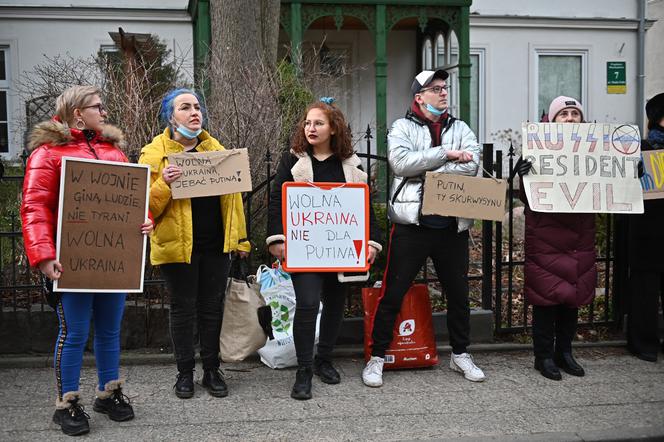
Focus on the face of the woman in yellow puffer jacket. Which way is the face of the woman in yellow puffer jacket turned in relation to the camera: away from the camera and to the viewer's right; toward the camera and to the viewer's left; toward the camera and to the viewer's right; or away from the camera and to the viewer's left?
toward the camera and to the viewer's right

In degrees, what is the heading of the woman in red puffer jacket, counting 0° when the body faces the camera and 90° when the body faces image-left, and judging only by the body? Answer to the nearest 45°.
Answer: approximately 315°

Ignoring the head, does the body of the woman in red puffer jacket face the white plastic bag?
no

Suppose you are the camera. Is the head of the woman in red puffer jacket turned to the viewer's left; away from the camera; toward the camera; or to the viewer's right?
to the viewer's right

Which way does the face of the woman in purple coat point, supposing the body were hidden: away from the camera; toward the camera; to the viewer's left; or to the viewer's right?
toward the camera

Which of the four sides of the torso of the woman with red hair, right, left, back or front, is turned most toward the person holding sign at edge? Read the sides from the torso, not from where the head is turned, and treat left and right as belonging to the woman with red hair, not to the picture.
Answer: left

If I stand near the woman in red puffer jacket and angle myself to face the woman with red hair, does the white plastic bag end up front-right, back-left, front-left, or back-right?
front-left

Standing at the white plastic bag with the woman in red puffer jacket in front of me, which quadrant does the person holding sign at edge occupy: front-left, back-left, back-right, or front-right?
back-left

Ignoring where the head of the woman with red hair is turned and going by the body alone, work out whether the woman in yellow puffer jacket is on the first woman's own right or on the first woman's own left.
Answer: on the first woman's own right

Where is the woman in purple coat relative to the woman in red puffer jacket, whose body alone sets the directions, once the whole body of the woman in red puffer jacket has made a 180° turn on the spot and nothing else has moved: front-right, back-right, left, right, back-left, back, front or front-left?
back-right

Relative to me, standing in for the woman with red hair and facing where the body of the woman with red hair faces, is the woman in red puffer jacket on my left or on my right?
on my right

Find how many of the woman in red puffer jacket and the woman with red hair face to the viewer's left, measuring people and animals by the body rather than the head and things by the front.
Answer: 0

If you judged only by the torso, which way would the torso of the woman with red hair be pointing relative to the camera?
toward the camera

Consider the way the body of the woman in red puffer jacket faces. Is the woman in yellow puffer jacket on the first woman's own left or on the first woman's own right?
on the first woman's own left
